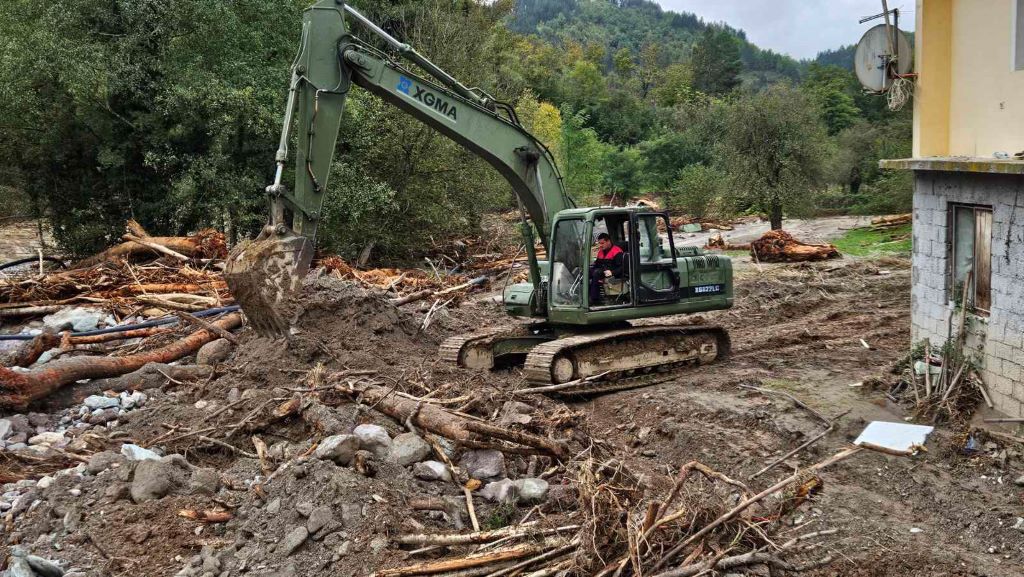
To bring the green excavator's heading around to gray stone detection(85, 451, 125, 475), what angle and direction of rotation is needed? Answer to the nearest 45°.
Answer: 0° — it already faces it

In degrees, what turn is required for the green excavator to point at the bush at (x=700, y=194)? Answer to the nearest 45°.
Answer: approximately 135° to its right

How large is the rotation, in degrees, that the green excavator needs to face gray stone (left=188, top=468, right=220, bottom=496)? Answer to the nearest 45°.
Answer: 0° — it already faces it

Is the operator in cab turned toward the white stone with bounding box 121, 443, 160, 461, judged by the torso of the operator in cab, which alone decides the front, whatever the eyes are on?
yes

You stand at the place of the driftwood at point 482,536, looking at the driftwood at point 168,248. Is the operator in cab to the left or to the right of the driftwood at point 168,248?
right

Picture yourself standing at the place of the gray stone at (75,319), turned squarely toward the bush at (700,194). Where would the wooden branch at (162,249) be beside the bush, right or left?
left

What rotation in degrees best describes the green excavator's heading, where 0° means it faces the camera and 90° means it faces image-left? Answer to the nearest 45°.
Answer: approximately 45°

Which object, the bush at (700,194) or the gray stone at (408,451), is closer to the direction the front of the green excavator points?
the gray stone

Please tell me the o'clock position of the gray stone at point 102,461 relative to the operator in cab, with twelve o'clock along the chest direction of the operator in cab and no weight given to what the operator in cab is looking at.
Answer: The gray stone is roughly at 12 o'clock from the operator in cab.

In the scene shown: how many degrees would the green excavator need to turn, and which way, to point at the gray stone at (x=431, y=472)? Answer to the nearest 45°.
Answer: approximately 45° to its left
